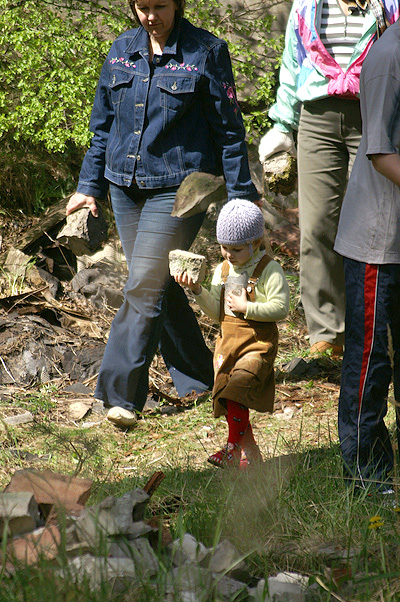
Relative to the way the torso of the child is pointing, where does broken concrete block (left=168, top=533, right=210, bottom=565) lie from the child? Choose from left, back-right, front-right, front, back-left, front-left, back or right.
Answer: front-left

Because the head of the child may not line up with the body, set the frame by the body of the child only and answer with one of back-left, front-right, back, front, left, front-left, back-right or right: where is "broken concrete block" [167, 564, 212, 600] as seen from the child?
front-left

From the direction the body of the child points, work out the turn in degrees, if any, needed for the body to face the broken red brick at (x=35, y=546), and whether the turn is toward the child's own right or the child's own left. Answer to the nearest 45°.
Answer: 0° — they already face it

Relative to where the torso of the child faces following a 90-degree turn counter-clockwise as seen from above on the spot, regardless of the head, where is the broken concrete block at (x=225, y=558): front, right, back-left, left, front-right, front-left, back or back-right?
front-right

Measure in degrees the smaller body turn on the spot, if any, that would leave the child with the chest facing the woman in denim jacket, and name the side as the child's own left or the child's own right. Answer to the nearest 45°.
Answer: approximately 135° to the child's own right

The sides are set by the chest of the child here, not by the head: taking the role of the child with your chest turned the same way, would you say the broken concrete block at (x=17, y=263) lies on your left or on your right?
on your right

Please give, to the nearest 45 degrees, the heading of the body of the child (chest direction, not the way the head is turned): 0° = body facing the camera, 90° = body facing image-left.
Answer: approximately 45°

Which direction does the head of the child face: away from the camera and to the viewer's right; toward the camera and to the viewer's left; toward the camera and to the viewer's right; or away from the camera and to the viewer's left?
toward the camera and to the viewer's left

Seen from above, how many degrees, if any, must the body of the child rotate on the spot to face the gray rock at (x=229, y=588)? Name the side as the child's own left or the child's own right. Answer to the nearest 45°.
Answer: approximately 45° to the child's own left
